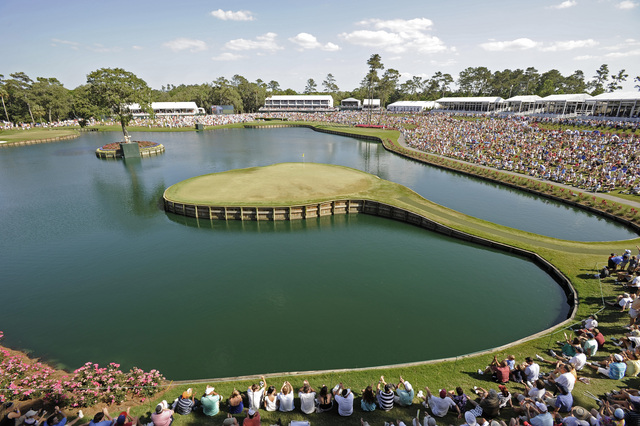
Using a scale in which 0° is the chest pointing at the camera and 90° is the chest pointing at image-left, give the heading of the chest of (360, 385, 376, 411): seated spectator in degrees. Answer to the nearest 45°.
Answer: approximately 180°

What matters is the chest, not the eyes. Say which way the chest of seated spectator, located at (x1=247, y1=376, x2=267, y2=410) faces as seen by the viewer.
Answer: away from the camera

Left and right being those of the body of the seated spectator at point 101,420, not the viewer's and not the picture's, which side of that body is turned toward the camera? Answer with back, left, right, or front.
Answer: back

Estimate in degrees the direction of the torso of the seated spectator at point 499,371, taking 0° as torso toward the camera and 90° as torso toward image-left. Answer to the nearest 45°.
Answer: approximately 135°

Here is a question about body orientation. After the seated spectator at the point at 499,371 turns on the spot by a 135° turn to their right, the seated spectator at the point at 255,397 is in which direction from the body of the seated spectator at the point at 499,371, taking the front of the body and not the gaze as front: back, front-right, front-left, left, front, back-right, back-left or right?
back-right

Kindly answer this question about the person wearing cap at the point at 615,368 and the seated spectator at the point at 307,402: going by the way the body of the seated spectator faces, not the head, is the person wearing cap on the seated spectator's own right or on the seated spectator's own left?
on the seated spectator's own right

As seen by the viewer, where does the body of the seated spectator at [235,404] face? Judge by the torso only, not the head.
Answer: away from the camera

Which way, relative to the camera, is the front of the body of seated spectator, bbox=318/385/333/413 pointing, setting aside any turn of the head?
away from the camera

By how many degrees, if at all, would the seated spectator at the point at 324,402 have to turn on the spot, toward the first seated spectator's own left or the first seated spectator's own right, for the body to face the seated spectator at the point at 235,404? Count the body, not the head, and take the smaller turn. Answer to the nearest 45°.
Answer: approximately 90° to the first seated spectator's own left

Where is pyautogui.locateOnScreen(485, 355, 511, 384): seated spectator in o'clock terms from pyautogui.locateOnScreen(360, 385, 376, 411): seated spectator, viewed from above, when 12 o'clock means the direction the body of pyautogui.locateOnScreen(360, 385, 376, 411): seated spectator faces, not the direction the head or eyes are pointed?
pyautogui.locateOnScreen(485, 355, 511, 384): seated spectator is roughly at 2 o'clock from pyautogui.locateOnScreen(360, 385, 376, 411): seated spectator.
